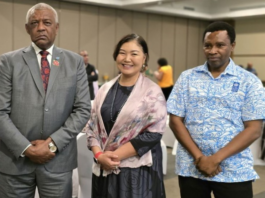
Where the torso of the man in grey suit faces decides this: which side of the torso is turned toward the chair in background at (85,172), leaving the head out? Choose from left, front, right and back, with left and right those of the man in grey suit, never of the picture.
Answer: back

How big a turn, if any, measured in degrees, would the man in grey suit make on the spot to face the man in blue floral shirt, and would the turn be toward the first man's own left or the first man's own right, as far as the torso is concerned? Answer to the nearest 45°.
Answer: approximately 90° to the first man's own left

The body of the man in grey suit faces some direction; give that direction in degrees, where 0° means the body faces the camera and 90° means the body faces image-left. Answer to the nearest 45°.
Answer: approximately 0°

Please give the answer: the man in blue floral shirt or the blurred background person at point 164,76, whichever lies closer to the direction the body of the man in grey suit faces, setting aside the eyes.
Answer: the man in blue floral shirt
